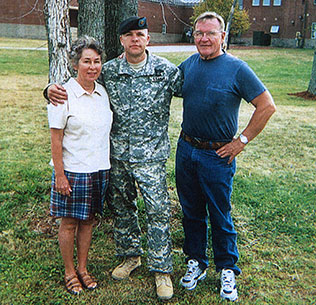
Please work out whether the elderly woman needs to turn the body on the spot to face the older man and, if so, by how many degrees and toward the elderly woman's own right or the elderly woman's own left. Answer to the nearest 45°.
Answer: approximately 45° to the elderly woman's own left

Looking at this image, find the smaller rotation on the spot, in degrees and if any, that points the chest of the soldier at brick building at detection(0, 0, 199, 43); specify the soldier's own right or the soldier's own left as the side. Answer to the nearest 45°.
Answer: approximately 180°

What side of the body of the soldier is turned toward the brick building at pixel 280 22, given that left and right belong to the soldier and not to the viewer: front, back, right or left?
back

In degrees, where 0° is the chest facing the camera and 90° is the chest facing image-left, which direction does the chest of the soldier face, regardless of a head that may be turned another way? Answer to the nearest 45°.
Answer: approximately 0°

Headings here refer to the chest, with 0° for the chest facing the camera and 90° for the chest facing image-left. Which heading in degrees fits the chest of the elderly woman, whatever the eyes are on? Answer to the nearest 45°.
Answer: approximately 315°

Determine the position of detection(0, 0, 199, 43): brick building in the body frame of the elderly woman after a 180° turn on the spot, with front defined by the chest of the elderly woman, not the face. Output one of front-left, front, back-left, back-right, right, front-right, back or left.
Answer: front-right
